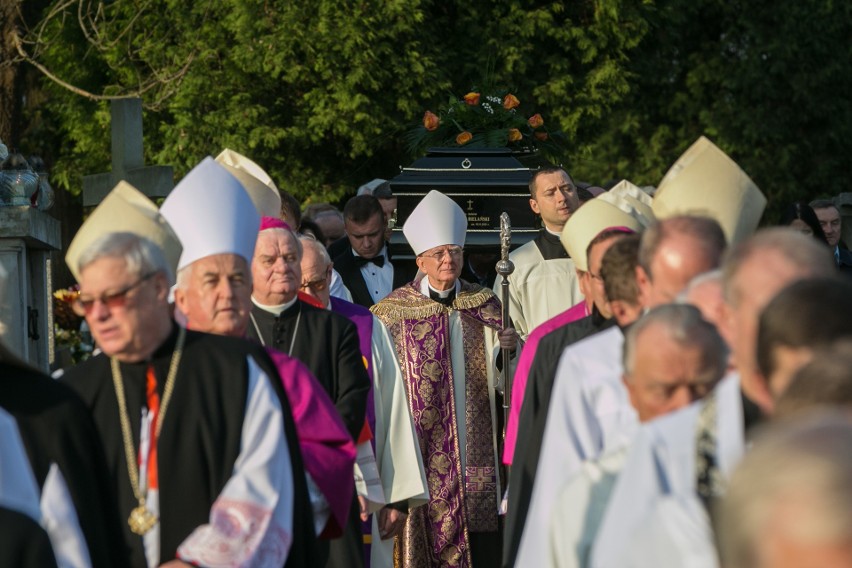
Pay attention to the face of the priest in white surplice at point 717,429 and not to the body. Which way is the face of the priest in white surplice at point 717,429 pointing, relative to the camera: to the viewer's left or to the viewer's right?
to the viewer's left

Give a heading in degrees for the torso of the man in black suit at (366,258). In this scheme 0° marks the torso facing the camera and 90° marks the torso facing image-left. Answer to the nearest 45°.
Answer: approximately 0°

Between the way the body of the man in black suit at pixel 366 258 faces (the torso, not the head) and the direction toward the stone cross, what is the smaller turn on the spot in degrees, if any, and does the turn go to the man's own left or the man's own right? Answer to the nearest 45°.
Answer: approximately 135° to the man's own right

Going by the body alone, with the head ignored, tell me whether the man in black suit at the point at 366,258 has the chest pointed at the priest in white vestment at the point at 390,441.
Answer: yes

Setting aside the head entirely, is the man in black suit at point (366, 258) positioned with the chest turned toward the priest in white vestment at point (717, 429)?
yes

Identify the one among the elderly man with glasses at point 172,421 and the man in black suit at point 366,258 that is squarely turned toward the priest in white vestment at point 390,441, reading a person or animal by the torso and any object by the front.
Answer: the man in black suit

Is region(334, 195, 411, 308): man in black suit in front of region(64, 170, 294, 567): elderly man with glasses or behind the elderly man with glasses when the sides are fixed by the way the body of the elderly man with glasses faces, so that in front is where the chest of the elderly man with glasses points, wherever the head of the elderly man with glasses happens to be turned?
behind
